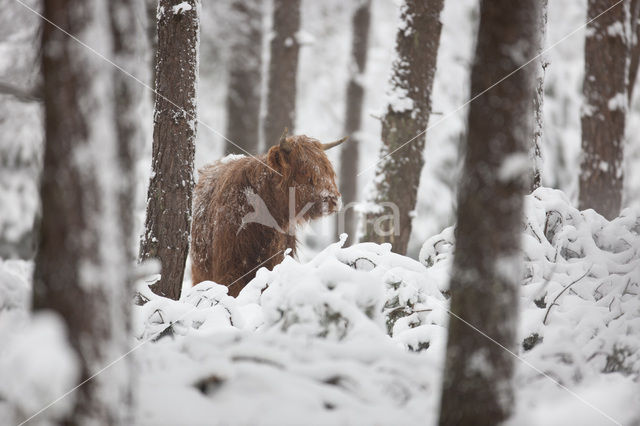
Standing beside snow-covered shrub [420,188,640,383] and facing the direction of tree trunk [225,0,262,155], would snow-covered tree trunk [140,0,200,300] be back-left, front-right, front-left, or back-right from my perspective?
front-left

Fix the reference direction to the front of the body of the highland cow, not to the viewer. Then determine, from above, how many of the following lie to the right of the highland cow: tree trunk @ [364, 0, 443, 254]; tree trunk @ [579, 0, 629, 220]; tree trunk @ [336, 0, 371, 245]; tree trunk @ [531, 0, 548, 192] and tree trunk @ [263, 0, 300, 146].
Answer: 0

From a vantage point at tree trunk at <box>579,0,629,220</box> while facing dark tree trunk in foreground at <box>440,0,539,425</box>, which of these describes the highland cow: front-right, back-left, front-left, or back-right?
front-right

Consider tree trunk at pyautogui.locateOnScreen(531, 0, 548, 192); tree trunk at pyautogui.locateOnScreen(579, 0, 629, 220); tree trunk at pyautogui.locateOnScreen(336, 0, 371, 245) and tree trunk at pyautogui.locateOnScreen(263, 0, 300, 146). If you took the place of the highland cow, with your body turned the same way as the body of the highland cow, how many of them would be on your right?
0

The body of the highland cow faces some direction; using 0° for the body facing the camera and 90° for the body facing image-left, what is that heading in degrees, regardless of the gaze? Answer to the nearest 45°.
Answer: approximately 315°

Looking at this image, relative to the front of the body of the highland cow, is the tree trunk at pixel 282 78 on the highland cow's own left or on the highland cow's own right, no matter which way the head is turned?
on the highland cow's own left

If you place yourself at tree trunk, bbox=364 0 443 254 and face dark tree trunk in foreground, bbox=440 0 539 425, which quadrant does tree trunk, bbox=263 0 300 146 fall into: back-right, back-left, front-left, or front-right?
back-right

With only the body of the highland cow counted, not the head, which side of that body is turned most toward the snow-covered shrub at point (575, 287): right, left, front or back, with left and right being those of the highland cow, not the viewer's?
front

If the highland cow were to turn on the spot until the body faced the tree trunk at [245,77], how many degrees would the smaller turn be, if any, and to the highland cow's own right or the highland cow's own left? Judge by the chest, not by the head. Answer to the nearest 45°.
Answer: approximately 135° to the highland cow's own left

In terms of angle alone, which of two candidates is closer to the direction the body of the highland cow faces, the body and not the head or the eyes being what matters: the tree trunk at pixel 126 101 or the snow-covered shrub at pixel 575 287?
the snow-covered shrub

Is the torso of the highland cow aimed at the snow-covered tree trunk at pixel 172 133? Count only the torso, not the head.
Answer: no

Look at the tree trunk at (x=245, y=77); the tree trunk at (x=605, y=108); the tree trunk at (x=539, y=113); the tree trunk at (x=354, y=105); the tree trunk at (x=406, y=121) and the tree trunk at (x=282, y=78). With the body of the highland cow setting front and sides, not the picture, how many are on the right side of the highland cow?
0

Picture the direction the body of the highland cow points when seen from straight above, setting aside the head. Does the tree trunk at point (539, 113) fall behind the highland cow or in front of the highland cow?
in front
